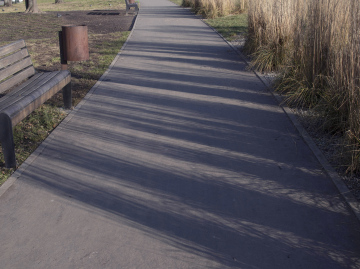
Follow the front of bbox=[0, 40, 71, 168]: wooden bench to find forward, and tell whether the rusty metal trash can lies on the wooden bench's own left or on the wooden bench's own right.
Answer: on the wooden bench's own left

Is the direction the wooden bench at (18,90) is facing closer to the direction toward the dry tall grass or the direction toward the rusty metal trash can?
the dry tall grass

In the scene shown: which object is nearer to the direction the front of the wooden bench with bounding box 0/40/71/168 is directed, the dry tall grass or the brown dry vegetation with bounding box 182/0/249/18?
the dry tall grass

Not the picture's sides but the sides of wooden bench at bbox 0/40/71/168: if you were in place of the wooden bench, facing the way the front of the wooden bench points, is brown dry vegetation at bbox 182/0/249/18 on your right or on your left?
on your left

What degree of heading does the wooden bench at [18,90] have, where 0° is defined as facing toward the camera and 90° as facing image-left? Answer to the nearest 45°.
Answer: approximately 315°
